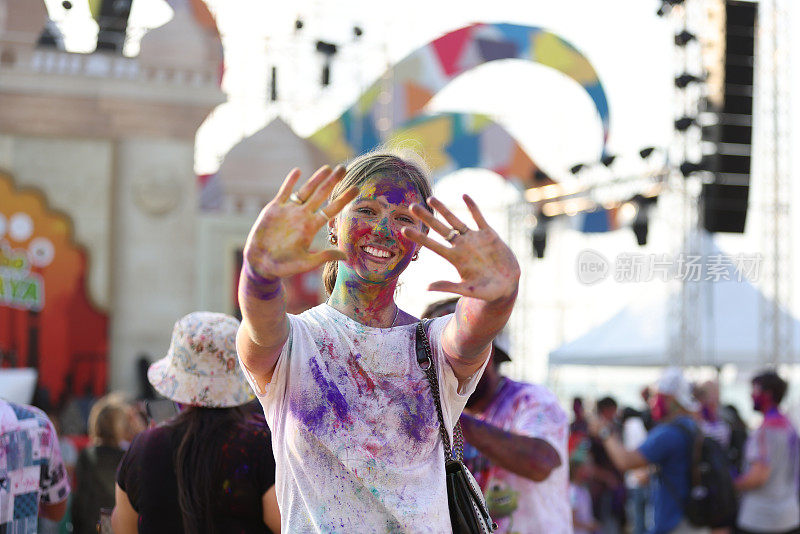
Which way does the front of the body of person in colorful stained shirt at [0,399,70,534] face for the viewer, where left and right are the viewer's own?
facing away from the viewer

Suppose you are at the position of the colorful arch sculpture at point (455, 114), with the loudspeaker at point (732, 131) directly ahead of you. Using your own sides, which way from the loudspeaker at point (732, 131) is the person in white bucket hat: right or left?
right

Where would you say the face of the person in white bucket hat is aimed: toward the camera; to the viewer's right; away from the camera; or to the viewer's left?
away from the camera

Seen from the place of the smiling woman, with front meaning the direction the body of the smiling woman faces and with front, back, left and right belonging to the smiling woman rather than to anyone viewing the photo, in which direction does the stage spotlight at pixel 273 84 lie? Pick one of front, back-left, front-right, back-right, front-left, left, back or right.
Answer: back

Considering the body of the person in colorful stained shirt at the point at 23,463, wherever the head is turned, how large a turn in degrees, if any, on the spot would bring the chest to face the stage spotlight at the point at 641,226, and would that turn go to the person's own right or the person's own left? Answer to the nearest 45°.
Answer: approximately 45° to the person's own right

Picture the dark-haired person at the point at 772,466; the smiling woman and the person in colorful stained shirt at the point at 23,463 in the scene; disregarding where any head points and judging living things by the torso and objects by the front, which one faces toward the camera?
the smiling woman

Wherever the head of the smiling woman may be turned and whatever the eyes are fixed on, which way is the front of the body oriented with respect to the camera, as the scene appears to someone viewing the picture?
toward the camera

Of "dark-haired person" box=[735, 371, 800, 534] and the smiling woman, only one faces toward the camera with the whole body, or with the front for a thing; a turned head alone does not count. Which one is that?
the smiling woman

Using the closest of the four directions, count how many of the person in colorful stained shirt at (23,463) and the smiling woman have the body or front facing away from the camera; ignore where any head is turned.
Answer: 1
